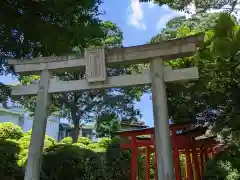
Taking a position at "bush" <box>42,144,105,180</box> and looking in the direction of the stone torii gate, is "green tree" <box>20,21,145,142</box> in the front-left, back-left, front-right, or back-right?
back-left

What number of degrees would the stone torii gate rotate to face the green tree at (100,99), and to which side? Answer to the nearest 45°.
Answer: approximately 135° to its right

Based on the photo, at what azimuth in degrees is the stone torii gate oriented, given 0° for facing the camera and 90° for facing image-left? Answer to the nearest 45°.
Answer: approximately 45°

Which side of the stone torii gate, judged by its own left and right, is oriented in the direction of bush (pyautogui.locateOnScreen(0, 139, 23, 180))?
right

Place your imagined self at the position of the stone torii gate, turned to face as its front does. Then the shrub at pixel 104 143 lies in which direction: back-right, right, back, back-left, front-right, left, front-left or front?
back-right

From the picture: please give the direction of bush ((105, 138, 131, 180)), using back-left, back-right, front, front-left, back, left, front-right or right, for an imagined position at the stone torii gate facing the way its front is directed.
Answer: back-right
